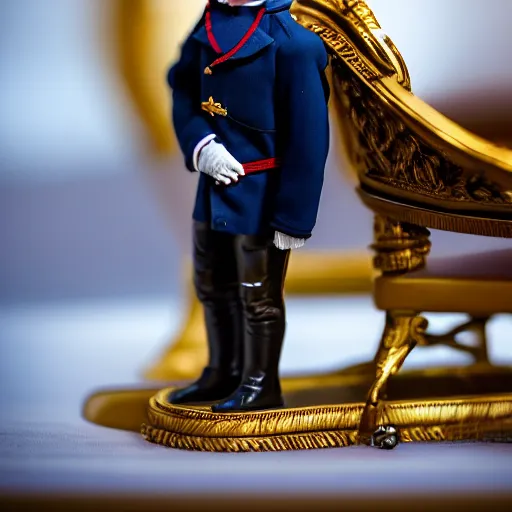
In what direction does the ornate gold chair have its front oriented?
to the viewer's right

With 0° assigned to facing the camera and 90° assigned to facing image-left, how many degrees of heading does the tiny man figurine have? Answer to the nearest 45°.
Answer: approximately 45°
